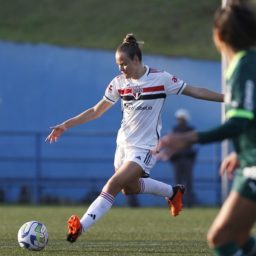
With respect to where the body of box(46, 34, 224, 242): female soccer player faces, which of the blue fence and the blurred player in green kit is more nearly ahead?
the blurred player in green kit

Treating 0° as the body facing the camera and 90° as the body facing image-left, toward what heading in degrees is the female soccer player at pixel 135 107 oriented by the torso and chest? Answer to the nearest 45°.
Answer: approximately 45°

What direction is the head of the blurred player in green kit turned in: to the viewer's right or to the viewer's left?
to the viewer's left

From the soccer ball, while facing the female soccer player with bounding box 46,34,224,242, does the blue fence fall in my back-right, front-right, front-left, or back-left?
front-left

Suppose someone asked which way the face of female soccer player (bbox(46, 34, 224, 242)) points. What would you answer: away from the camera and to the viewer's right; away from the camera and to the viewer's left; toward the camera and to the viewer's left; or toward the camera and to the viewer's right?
toward the camera and to the viewer's left

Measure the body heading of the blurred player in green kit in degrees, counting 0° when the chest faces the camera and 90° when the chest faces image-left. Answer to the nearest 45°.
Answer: approximately 90°

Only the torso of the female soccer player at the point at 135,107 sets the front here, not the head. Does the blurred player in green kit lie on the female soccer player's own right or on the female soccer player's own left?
on the female soccer player's own left

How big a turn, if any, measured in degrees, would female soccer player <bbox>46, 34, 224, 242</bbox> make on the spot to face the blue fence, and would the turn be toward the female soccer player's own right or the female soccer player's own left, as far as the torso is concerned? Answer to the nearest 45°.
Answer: approximately 135° to the female soccer player's own right
